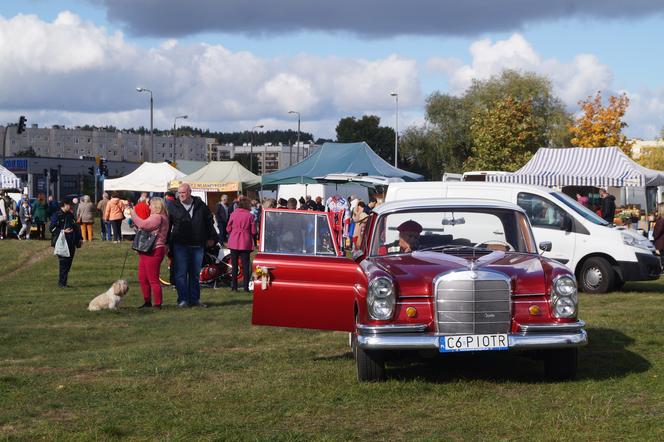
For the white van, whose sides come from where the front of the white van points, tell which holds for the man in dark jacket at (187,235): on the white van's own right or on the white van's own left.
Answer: on the white van's own right

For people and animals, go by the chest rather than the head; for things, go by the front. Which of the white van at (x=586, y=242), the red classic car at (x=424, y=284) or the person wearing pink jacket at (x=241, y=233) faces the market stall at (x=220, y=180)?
the person wearing pink jacket

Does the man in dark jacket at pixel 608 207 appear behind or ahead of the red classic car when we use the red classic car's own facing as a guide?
behind

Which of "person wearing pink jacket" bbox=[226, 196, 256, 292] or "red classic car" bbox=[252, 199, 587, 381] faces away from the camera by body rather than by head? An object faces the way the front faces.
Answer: the person wearing pink jacket

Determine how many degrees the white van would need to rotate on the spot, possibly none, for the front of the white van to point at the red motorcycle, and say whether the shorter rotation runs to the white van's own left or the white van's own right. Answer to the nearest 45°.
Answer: approximately 135° to the white van's own right

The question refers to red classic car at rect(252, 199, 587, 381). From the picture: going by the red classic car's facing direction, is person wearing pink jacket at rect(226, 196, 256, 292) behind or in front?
behind

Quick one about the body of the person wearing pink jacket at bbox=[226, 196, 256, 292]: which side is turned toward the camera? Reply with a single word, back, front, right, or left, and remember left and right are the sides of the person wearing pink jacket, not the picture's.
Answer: back

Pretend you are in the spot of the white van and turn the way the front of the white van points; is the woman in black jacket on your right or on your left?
on your right

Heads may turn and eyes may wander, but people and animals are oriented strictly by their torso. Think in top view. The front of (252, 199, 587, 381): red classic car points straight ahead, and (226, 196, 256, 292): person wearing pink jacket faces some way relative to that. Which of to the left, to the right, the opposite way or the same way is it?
the opposite way
